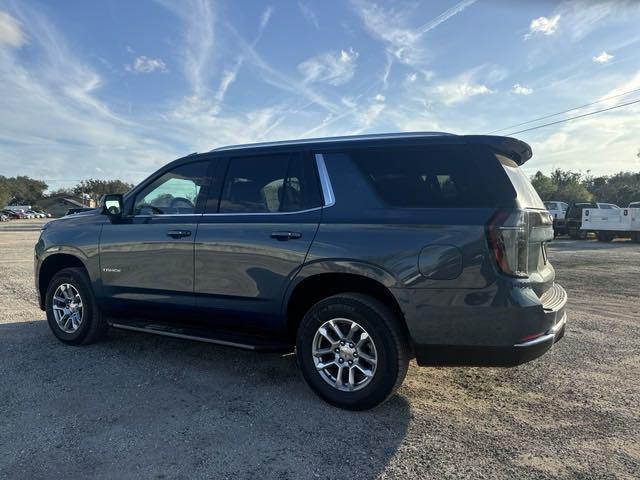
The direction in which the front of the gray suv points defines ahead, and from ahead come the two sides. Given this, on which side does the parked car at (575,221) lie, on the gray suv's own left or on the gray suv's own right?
on the gray suv's own right

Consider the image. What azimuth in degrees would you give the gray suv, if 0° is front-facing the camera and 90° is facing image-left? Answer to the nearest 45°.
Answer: approximately 135°

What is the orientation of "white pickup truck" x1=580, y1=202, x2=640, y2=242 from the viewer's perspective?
to the viewer's right

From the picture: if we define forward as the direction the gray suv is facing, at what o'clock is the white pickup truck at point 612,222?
The white pickup truck is roughly at 3 o'clock from the gray suv.

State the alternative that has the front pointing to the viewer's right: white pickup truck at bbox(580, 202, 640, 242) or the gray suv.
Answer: the white pickup truck
